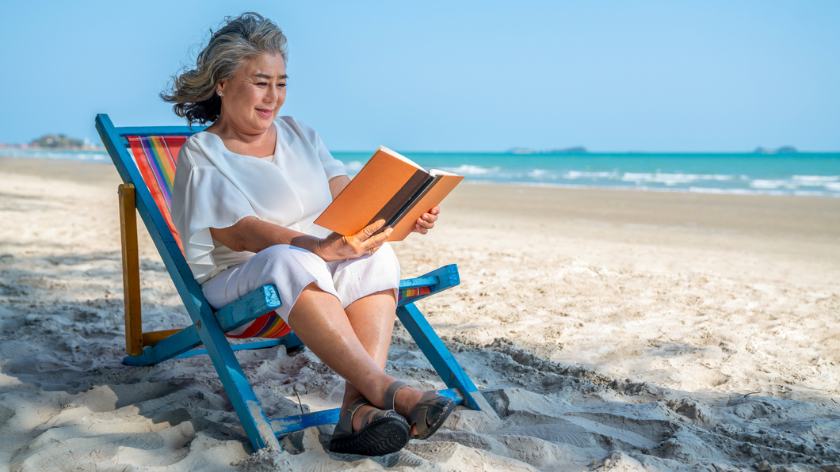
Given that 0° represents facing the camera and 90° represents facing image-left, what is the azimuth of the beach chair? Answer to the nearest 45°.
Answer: approximately 315°

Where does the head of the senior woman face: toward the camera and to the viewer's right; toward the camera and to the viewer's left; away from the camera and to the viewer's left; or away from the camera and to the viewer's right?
toward the camera and to the viewer's right
